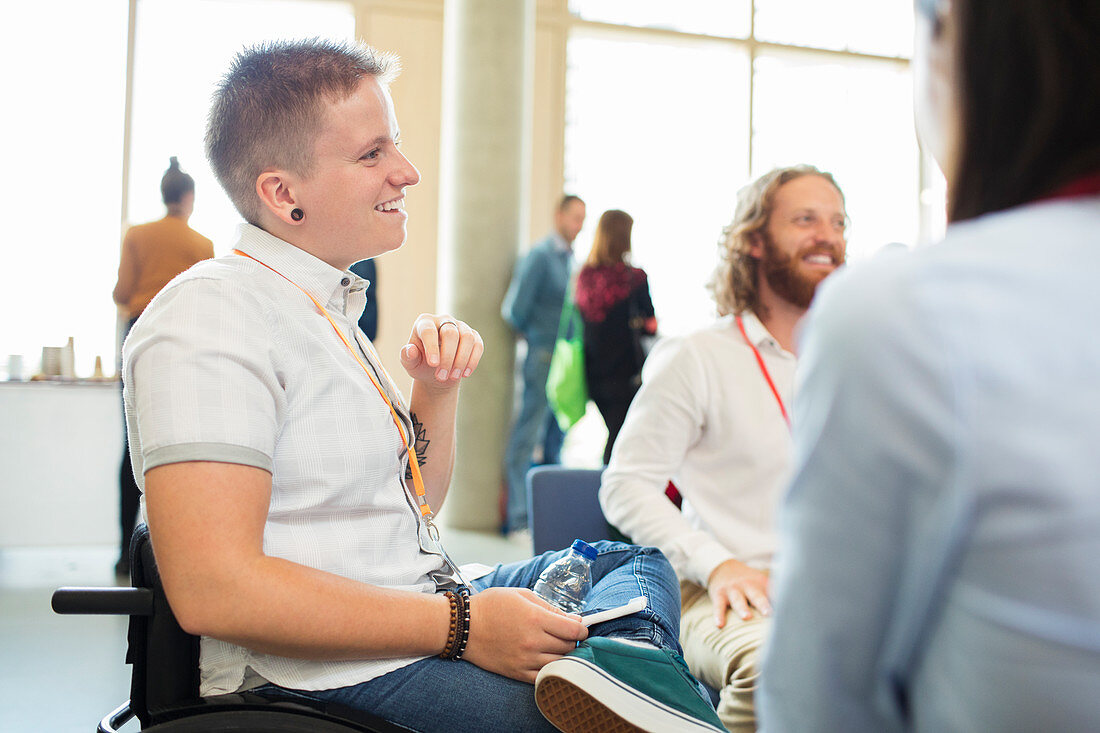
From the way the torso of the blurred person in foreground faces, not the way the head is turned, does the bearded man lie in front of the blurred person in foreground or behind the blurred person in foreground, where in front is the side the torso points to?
in front

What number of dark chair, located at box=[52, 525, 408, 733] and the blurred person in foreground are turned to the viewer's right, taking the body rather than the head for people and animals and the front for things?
1

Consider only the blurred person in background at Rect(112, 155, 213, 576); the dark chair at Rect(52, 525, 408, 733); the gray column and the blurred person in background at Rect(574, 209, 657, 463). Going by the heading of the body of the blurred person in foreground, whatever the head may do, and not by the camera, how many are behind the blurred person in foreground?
0

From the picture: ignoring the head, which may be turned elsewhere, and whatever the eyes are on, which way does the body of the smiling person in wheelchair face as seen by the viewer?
to the viewer's right

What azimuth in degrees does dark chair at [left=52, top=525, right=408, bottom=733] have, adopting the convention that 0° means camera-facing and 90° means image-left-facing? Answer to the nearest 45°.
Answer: approximately 270°

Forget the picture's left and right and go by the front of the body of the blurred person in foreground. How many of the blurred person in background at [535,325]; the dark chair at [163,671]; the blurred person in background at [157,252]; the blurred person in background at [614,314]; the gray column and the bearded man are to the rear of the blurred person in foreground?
0

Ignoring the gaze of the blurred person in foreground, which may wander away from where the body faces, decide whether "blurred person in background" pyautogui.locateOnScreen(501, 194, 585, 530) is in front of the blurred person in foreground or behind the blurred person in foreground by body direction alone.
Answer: in front

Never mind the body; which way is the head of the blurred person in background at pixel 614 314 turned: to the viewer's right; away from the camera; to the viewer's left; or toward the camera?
away from the camera

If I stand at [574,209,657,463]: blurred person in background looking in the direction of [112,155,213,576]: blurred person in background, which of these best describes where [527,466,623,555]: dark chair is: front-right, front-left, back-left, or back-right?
front-left

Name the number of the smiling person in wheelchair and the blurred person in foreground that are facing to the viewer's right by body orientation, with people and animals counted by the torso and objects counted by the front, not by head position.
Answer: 1

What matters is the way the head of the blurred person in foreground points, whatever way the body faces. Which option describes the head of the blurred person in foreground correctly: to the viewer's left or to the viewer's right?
to the viewer's left

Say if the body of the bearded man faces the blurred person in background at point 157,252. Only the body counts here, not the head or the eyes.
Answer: no

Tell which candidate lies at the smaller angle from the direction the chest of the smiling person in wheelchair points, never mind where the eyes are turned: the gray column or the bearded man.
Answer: the bearded man
